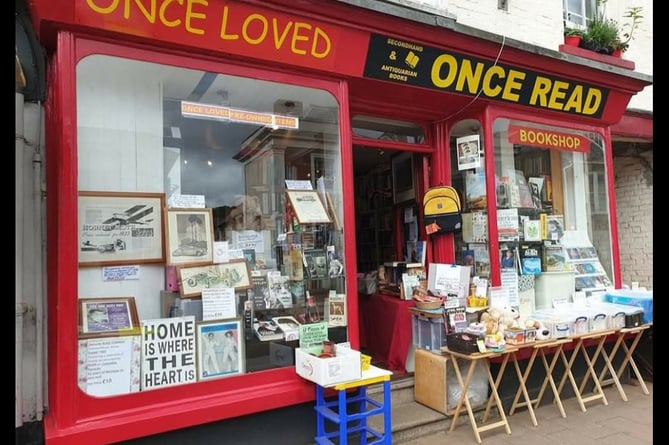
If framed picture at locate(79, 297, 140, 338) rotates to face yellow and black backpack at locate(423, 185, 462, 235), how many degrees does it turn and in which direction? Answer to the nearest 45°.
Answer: approximately 90° to its left

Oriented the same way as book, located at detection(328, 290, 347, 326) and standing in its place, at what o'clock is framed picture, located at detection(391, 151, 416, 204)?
The framed picture is roughly at 7 o'clock from the book.

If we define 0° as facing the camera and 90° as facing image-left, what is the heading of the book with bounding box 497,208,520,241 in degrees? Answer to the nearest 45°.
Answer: approximately 0°

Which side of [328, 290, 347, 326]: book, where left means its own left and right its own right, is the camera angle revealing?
front

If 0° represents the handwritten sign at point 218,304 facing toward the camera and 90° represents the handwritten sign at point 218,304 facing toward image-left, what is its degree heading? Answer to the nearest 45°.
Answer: approximately 0°

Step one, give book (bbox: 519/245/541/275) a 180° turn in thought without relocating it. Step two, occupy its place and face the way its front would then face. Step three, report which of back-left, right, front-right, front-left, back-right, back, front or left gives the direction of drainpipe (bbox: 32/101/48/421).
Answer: back-left

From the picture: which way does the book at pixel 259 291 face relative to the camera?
toward the camera

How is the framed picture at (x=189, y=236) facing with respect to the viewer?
toward the camera

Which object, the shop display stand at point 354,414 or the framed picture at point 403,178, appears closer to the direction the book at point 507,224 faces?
the shop display stand

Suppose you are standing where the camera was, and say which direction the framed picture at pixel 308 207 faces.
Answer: facing the viewer
